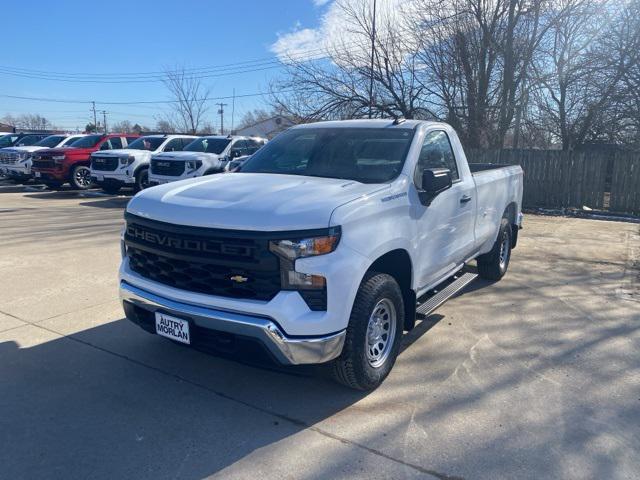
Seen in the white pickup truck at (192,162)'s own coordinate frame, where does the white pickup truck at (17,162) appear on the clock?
The white pickup truck at (17,162) is roughly at 3 o'clock from the white pickup truck at (192,162).

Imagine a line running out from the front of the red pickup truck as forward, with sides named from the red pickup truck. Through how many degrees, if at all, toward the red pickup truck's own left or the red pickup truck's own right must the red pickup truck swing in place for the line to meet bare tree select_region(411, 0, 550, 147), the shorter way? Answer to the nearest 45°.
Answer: approximately 135° to the red pickup truck's own left

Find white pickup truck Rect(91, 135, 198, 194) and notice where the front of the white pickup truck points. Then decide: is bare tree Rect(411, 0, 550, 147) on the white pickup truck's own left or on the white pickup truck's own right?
on the white pickup truck's own left

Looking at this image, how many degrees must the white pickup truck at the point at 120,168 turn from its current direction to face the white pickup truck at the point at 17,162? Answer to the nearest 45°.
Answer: approximately 90° to its right

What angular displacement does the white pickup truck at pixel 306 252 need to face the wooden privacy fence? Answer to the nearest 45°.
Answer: approximately 180°

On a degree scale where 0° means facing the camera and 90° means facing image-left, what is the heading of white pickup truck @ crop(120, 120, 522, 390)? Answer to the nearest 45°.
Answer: approximately 45°

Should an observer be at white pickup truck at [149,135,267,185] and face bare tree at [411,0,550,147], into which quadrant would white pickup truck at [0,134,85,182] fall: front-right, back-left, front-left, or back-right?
back-left

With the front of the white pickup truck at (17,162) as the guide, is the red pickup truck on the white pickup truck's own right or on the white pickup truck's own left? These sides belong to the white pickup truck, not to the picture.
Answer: on the white pickup truck's own left

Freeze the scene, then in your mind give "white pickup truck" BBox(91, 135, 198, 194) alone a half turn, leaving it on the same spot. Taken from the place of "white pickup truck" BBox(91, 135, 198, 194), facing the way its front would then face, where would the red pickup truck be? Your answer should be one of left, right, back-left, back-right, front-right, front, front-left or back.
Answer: left

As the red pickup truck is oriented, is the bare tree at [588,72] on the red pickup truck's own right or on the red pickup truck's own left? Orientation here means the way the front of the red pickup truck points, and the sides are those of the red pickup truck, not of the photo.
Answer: on the red pickup truck's own left

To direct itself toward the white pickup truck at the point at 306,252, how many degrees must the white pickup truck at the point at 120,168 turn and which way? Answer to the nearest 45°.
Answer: approximately 45° to its left
